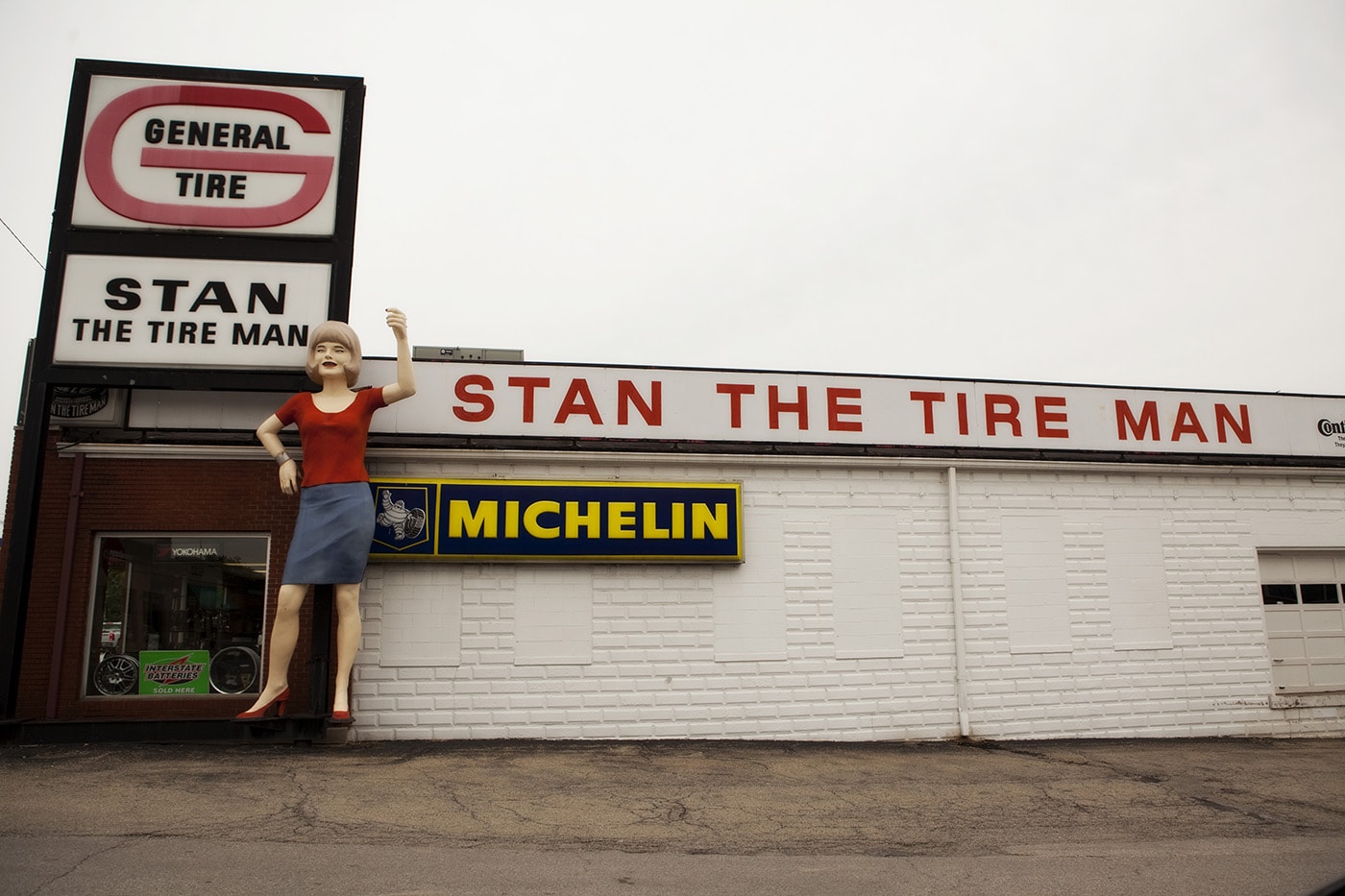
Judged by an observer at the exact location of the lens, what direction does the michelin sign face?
facing the viewer

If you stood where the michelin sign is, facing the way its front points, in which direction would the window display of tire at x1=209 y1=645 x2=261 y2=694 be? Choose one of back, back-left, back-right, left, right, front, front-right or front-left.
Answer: right

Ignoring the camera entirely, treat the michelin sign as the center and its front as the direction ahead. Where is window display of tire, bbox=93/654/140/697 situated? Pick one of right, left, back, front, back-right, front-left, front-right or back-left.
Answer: right

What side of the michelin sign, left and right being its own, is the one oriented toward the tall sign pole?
right
